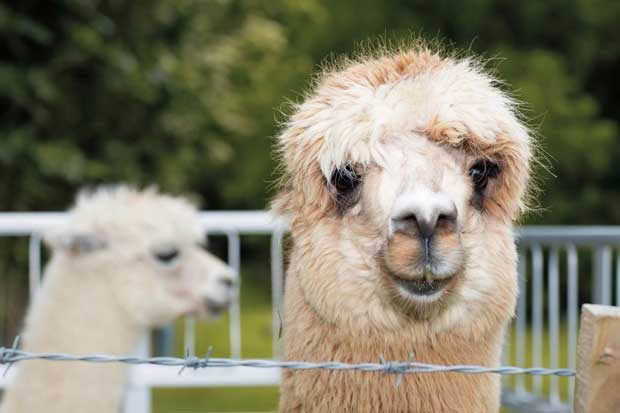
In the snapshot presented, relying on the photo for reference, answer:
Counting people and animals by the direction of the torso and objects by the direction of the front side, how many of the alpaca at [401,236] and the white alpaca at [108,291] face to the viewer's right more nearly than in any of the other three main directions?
1

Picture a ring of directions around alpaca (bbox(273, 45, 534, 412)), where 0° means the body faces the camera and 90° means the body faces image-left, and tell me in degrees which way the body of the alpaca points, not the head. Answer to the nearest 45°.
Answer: approximately 0°

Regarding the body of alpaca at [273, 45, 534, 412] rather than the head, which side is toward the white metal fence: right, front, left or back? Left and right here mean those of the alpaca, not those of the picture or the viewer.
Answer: back

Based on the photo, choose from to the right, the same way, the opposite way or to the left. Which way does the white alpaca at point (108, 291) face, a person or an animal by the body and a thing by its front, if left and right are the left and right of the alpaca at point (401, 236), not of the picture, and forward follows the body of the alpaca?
to the left

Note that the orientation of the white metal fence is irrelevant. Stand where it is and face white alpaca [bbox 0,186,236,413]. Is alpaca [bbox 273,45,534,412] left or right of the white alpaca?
left

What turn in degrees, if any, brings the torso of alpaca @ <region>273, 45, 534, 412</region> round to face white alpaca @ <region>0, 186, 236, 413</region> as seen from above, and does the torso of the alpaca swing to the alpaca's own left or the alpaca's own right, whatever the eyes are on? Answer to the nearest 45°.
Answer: approximately 135° to the alpaca's own right

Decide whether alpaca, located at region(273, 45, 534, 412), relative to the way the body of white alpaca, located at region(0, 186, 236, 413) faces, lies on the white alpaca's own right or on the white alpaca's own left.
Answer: on the white alpaca's own right

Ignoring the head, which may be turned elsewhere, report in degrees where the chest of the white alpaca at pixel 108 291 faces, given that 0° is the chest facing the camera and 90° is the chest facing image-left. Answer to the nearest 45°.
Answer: approximately 270°

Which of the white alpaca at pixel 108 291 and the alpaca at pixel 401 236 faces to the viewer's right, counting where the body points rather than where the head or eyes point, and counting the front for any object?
the white alpaca
